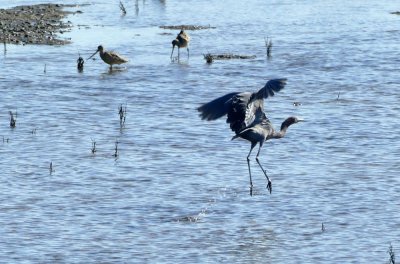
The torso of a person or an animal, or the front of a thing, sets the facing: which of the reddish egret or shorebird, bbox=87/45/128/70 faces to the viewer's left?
the shorebird

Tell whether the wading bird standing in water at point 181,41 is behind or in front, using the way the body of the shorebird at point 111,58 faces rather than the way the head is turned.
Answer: behind

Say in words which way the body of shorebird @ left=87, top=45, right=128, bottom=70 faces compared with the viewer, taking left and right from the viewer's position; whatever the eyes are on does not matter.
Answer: facing to the left of the viewer

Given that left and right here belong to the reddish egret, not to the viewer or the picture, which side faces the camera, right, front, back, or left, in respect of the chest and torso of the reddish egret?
right

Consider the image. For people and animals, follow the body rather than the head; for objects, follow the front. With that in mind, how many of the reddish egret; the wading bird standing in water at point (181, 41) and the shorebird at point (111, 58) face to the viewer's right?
1

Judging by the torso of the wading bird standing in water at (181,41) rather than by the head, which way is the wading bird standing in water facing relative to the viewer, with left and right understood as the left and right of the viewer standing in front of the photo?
facing the viewer and to the left of the viewer

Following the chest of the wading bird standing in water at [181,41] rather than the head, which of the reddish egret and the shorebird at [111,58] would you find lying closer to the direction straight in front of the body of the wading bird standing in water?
the shorebird

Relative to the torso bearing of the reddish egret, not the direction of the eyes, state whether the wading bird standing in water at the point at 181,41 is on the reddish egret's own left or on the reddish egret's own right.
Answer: on the reddish egret's own left

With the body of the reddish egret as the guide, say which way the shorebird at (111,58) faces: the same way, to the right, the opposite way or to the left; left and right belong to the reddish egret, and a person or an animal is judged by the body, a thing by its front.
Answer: the opposite way

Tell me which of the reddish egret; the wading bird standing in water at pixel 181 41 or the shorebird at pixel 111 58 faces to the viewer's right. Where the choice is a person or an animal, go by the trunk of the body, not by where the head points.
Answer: the reddish egret

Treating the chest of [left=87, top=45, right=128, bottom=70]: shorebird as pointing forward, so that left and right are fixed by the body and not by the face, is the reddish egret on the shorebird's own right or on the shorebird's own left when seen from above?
on the shorebird's own left

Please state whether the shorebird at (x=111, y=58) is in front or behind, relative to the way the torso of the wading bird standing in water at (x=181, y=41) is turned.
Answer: in front

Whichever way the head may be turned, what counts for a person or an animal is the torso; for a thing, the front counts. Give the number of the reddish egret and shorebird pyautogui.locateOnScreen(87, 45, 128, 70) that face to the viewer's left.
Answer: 1

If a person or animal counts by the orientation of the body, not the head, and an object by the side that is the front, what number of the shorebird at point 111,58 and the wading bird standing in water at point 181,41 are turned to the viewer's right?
0
